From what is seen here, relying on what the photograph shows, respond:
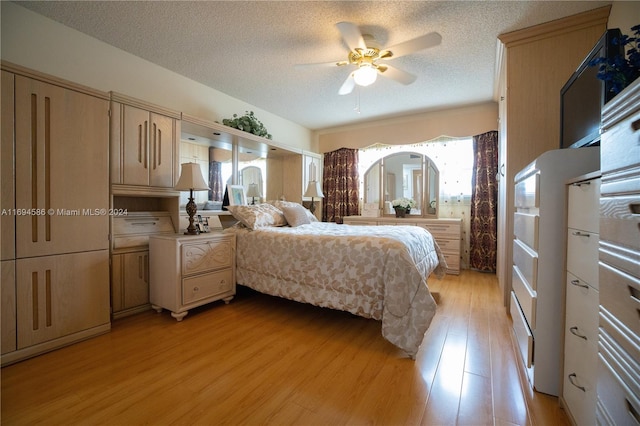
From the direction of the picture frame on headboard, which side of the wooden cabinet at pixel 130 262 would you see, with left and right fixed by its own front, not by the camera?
left

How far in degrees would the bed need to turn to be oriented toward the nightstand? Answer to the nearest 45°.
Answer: approximately 135° to its right

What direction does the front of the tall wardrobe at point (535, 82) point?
to the viewer's left

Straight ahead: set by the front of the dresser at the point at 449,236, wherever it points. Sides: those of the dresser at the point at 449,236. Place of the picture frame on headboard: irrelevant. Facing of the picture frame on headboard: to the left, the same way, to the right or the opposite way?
to the left

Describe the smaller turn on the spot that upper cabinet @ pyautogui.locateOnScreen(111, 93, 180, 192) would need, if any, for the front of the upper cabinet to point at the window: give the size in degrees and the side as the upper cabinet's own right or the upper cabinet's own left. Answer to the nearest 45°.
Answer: approximately 45° to the upper cabinet's own left

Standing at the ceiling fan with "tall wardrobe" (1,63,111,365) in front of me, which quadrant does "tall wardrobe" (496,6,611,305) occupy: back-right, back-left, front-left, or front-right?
back-left

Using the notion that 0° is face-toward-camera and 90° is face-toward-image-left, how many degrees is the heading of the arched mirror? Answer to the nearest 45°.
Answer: approximately 0°

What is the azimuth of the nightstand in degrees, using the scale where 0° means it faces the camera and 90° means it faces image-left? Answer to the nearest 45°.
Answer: approximately 315°

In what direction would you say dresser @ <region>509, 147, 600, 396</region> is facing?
to the viewer's left

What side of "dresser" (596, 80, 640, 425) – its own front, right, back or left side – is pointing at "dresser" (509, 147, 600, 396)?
right

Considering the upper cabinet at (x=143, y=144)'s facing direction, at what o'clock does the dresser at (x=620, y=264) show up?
The dresser is roughly at 1 o'clock from the upper cabinet.

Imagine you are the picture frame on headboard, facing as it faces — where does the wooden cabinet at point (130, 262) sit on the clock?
The wooden cabinet is roughly at 3 o'clock from the picture frame on headboard.
